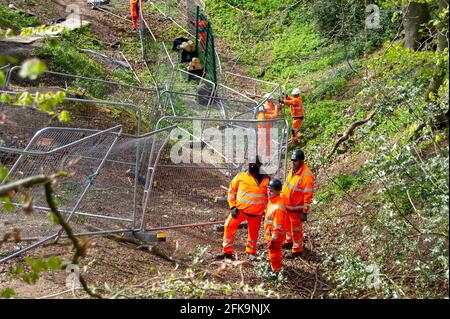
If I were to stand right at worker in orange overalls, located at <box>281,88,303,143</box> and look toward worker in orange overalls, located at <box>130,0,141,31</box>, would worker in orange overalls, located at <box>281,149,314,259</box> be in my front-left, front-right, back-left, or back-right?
back-left

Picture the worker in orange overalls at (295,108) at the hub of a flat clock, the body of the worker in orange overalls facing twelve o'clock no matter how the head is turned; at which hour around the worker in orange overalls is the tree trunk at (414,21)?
The tree trunk is roughly at 4 o'clock from the worker in orange overalls.

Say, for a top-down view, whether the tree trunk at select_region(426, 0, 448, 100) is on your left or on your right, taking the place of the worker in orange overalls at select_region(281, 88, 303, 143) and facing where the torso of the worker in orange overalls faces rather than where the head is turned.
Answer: on your right

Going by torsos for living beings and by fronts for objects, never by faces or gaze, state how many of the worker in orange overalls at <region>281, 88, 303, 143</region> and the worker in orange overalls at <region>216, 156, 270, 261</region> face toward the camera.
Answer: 1

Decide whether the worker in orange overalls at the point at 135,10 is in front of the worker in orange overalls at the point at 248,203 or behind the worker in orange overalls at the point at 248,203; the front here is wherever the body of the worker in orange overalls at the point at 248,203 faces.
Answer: behind
